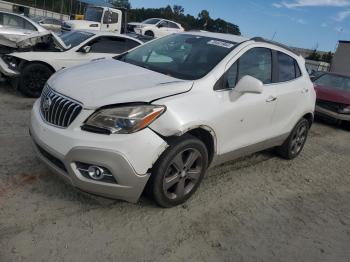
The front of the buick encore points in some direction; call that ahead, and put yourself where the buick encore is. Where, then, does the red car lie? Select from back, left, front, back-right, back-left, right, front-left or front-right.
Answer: back

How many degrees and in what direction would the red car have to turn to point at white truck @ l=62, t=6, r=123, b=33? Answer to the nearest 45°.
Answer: approximately 90° to its right

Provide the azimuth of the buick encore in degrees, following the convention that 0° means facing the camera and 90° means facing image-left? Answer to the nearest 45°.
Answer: approximately 45°

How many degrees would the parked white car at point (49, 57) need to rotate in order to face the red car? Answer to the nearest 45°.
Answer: approximately 135° to its left

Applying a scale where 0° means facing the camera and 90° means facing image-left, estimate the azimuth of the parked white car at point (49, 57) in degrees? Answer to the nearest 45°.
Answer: approximately 45°

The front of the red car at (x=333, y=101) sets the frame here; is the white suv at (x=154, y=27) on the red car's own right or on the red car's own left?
on the red car's own right

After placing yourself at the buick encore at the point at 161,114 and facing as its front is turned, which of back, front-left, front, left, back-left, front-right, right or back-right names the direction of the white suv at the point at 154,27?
back-right

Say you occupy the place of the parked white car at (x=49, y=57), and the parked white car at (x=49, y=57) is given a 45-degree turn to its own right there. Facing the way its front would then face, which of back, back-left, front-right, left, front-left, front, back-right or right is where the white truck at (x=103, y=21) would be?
right
